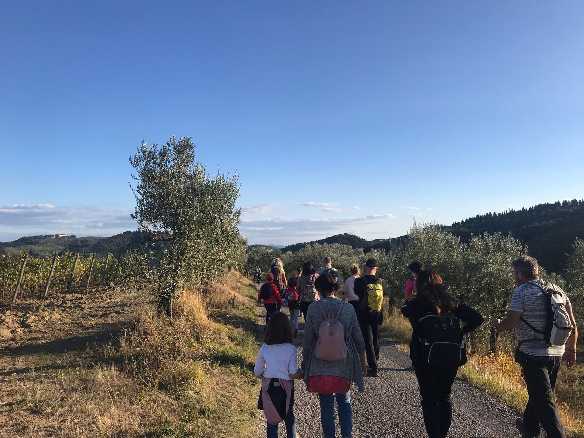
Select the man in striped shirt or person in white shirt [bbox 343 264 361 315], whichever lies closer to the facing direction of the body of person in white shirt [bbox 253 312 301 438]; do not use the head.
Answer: the person in white shirt

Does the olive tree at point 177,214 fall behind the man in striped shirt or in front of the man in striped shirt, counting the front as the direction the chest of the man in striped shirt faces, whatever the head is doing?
in front

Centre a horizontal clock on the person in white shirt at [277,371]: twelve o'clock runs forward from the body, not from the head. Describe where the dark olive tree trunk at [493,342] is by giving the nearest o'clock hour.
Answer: The dark olive tree trunk is roughly at 1 o'clock from the person in white shirt.

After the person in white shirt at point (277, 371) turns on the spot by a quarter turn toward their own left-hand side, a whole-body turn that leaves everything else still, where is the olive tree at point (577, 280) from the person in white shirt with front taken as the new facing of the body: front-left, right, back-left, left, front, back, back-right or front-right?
back-right

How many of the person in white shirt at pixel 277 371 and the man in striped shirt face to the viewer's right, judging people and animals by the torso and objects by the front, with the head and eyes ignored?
0

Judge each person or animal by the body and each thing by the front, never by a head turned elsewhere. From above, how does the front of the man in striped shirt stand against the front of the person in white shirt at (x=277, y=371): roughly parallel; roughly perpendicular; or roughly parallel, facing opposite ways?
roughly parallel

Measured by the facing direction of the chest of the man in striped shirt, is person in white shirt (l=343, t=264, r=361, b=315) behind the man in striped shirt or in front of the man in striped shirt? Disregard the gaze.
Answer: in front

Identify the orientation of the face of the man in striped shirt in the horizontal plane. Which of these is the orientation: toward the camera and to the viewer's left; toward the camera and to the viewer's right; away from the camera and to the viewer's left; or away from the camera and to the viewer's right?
away from the camera and to the viewer's left

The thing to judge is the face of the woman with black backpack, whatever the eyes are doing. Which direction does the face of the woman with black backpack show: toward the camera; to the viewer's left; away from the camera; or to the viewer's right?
away from the camera

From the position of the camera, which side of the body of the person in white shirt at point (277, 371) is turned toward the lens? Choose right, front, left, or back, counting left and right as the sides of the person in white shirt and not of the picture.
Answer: back

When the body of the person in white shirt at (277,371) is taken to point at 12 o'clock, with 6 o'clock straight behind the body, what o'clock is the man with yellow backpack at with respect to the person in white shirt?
The man with yellow backpack is roughly at 1 o'clock from the person in white shirt.

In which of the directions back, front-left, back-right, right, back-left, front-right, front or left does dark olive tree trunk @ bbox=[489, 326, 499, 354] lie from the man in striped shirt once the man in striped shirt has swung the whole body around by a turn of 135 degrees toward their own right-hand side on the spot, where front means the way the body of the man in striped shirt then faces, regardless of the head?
left

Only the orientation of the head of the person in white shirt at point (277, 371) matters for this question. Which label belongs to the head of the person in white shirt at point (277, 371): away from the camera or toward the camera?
away from the camera

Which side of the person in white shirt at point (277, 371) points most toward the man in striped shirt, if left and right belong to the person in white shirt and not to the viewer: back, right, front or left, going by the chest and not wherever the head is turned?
right

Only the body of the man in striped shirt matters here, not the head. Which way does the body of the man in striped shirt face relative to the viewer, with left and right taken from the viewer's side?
facing away from the viewer and to the left of the viewer

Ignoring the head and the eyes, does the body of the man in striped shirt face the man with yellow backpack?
yes

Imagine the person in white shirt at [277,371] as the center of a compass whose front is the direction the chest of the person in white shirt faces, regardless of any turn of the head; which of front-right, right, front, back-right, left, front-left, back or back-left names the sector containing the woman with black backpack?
right
